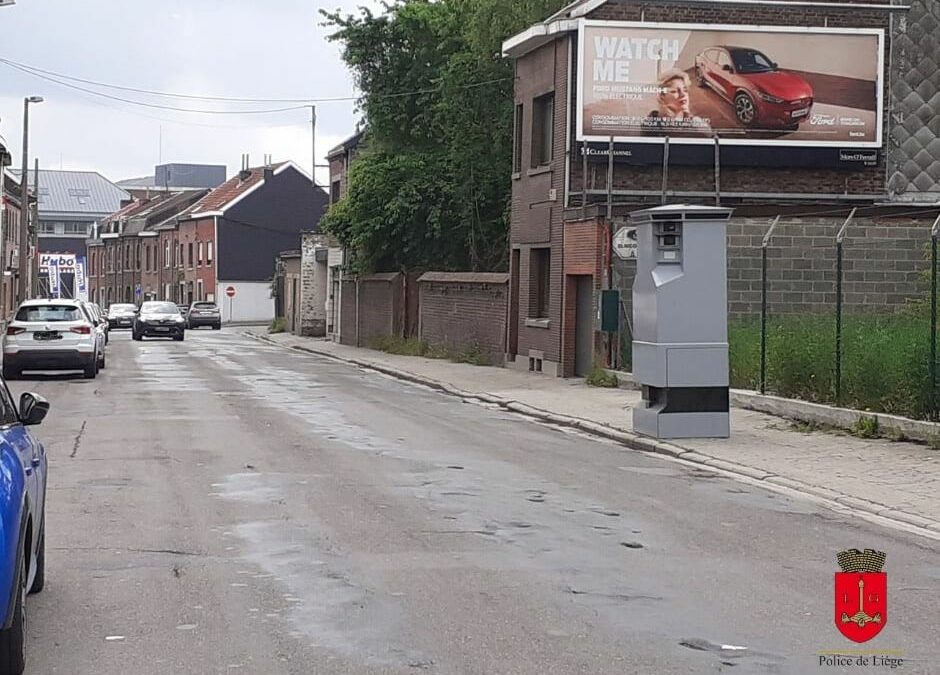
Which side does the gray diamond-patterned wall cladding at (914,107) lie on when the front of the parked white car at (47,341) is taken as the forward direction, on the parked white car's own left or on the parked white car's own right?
on the parked white car's own right

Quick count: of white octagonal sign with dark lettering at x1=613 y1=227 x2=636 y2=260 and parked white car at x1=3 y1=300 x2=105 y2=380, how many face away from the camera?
1

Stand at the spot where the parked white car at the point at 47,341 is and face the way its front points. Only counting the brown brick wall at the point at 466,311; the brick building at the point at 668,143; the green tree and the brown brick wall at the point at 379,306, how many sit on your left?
0

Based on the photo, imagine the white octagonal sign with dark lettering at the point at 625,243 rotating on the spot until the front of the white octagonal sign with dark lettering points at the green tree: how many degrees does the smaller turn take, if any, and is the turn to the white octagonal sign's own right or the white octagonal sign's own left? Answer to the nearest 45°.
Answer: approximately 180°

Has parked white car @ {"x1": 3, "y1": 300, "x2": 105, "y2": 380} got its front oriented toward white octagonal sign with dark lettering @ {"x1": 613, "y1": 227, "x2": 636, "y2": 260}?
no

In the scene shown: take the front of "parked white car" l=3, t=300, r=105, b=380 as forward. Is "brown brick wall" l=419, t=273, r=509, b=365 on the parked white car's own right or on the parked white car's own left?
on the parked white car's own right

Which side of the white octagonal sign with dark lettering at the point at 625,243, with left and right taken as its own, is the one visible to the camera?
front

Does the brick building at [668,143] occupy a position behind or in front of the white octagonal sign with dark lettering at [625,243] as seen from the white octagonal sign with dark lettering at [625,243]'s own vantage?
behind

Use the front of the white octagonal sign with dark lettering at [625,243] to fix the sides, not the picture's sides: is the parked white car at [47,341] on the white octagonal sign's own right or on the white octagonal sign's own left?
on the white octagonal sign's own right

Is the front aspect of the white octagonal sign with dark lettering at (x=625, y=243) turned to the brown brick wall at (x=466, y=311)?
no

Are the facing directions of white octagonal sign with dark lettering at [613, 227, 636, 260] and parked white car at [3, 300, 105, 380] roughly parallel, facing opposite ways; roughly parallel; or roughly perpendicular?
roughly parallel, facing opposite ways

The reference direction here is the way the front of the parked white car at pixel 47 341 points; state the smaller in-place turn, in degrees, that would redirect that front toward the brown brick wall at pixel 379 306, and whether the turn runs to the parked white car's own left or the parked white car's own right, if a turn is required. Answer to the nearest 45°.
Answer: approximately 45° to the parked white car's own right

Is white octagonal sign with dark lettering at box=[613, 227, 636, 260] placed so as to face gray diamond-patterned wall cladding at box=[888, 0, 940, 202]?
no

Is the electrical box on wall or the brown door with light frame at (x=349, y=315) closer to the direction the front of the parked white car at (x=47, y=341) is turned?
the brown door with light frame

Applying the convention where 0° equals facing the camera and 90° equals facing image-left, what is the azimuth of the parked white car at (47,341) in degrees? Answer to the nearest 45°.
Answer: approximately 180°

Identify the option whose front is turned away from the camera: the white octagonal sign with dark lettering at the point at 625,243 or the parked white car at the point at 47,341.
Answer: the parked white car

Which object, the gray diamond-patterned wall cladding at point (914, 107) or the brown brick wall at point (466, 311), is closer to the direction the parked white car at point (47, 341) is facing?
the brown brick wall
